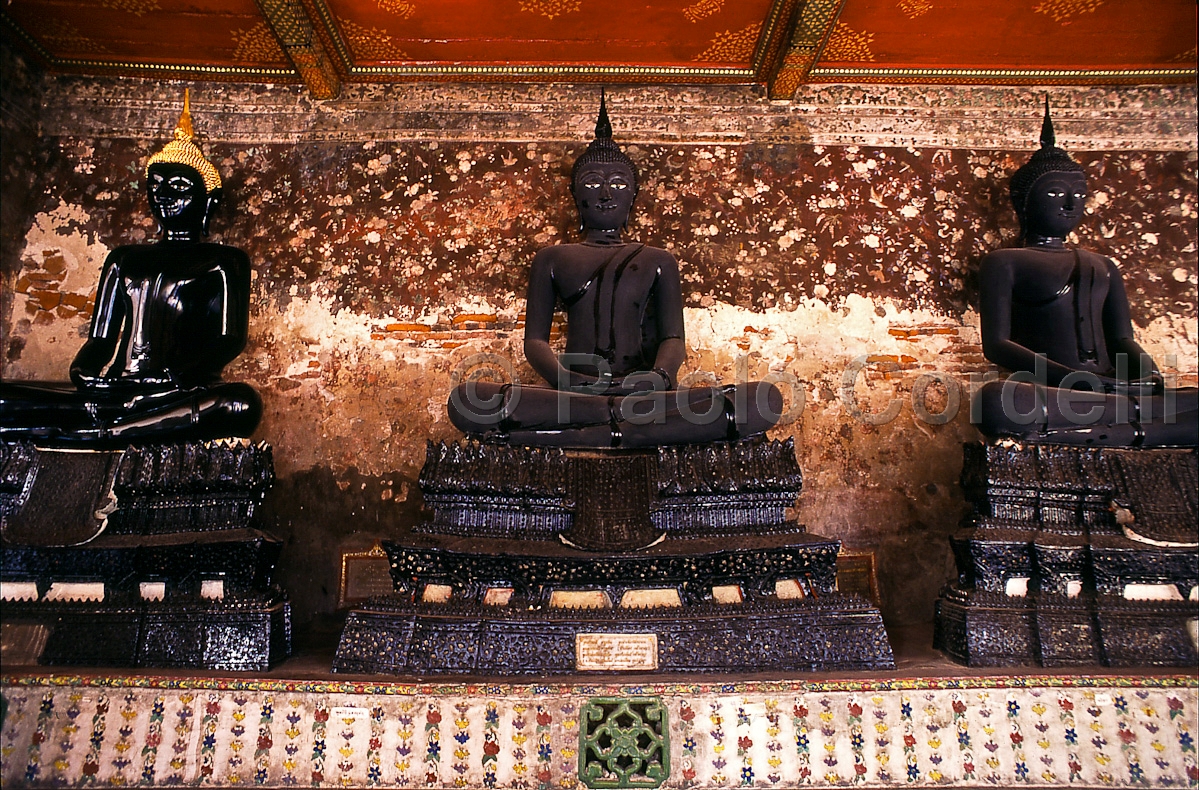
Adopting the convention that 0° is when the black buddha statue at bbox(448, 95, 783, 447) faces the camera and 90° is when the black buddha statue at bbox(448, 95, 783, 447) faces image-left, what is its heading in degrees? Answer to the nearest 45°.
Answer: approximately 0°

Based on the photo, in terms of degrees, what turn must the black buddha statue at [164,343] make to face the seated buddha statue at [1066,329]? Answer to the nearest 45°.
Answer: approximately 90° to its left

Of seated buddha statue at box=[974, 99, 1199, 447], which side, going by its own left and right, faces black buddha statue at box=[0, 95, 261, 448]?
right

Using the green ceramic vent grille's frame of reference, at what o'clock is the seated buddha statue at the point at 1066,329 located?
The seated buddha statue is roughly at 8 o'clock from the green ceramic vent grille.

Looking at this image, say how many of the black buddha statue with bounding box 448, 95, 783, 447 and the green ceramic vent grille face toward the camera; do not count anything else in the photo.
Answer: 2

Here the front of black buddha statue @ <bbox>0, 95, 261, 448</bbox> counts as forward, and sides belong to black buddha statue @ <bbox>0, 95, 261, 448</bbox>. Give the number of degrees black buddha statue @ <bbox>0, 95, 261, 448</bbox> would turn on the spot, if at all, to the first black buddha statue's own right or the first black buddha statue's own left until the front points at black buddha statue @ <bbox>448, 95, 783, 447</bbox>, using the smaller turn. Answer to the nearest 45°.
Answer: approximately 90° to the first black buddha statue's own left

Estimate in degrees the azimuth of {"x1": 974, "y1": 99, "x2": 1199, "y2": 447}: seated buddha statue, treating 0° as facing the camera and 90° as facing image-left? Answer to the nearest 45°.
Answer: approximately 315°

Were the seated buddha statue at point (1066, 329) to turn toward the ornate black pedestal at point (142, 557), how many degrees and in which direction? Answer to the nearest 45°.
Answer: approximately 90° to its right

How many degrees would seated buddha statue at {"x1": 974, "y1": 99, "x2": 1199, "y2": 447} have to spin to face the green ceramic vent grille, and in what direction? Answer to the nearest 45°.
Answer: approximately 90° to its right

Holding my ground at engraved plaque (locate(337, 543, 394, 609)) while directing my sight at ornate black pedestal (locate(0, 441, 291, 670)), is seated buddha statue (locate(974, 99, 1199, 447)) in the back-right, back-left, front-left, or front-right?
back-left
